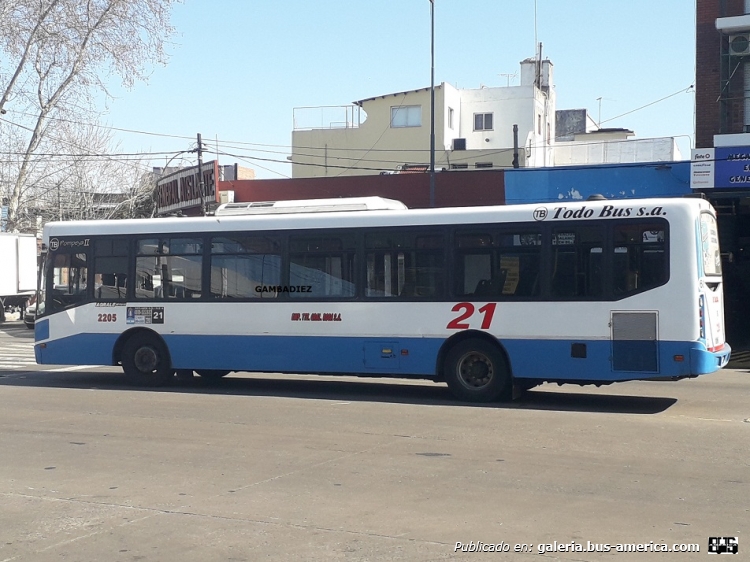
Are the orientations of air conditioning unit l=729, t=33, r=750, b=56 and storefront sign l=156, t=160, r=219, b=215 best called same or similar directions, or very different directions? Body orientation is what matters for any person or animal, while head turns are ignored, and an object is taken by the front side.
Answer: same or similar directions

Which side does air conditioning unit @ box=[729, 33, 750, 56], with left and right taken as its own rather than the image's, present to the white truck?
right

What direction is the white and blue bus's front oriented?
to the viewer's left

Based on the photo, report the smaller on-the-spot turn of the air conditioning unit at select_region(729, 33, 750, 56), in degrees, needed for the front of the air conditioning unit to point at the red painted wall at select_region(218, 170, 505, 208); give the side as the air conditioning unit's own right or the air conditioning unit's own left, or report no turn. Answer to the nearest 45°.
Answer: approximately 90° to the air conditioning unit's own right

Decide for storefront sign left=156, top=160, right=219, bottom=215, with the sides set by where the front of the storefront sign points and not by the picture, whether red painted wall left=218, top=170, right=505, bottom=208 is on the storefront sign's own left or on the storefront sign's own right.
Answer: on the storefront sign's own left

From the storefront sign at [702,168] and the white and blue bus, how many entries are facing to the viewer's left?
1

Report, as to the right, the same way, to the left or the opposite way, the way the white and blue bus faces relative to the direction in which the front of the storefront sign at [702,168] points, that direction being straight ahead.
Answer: to the right

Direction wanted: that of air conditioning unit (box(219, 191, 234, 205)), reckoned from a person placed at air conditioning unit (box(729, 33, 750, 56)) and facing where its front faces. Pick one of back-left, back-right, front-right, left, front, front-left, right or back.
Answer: right

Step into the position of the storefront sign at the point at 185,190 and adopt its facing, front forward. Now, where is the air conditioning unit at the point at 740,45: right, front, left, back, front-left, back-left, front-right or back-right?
left

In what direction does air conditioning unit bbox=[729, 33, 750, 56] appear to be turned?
toward the camera

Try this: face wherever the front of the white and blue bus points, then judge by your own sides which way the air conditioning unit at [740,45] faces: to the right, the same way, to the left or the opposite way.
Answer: to the left

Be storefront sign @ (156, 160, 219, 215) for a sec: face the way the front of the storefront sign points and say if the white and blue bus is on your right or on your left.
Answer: on your left

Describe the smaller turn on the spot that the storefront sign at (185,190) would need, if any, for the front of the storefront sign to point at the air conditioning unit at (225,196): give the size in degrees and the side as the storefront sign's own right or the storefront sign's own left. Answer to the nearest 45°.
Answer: approximately 90° to the storefront sign's own left
